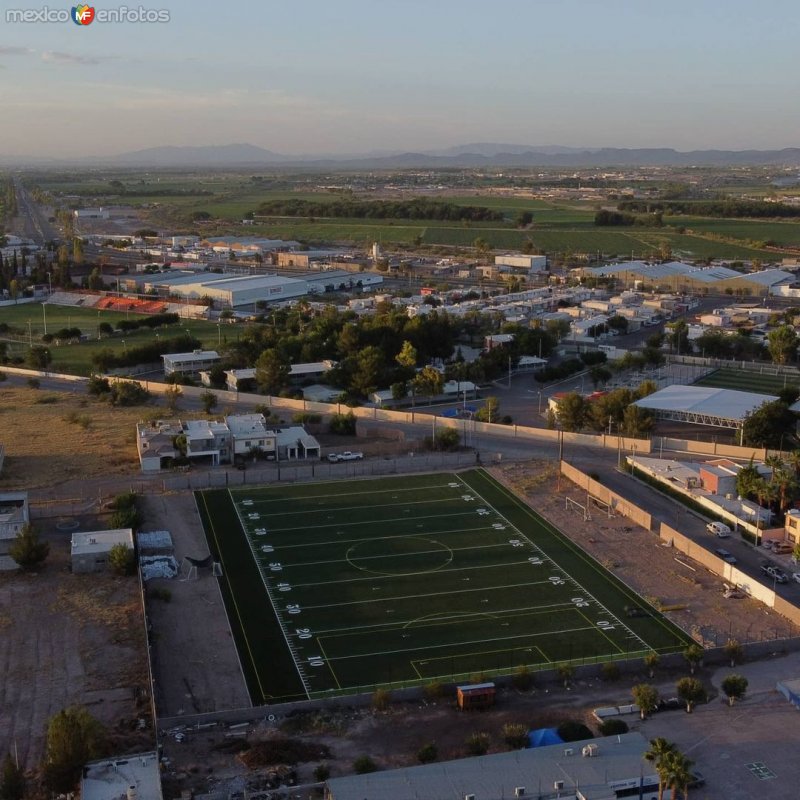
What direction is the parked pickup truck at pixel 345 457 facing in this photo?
to the viewer's right

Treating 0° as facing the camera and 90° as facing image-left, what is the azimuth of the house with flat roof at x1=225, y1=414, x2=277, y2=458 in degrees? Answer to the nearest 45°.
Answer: approximately 0°

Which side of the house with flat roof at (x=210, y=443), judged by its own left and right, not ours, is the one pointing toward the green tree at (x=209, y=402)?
back

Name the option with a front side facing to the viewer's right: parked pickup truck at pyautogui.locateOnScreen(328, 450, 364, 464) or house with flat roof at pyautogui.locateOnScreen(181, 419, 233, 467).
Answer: the parked pickup truck

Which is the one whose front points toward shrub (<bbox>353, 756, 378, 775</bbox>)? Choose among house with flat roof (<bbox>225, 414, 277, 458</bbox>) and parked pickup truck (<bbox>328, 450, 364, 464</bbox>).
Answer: the house with flat roof

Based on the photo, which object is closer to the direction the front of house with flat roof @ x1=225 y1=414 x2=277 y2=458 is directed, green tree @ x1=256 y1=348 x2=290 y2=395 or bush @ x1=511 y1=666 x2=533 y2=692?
the bush

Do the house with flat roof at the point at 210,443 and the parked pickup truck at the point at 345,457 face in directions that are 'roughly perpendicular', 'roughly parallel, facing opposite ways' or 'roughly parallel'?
roughly perpendicular

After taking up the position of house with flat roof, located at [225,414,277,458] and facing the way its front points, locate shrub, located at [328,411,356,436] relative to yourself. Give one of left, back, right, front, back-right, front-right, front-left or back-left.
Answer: back-left

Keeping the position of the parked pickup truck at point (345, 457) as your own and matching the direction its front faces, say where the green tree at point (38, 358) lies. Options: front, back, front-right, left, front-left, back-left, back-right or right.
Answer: back-left
